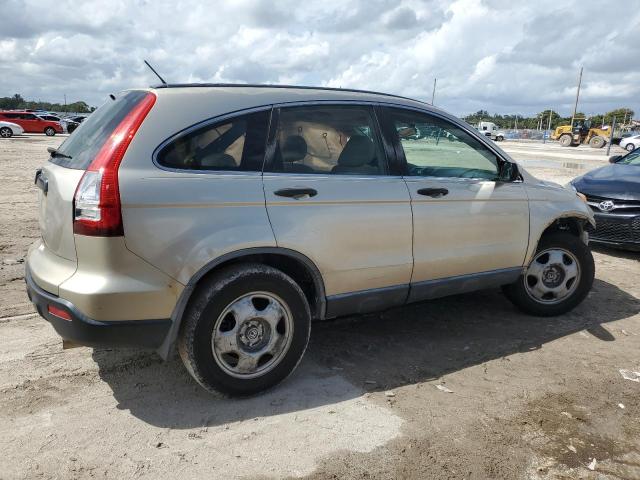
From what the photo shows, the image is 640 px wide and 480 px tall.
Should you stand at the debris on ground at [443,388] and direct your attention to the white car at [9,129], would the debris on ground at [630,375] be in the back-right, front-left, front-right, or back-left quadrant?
back-right

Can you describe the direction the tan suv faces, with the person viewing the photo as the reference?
facing away from the viewer and to the right of the viewer

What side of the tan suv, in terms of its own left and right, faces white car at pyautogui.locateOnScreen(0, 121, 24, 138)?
left

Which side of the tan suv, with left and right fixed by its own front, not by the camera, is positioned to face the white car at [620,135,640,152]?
front

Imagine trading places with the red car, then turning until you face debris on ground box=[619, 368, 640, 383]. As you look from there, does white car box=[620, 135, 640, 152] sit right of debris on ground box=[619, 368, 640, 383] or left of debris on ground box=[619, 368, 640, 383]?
left
